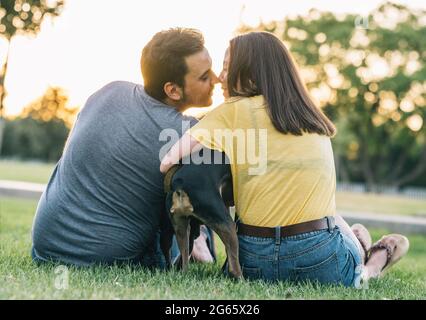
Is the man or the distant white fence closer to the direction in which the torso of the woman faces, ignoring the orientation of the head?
the distant white fence

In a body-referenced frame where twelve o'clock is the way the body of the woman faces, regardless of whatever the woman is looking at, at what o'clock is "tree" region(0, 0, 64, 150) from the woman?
The tree is roughly at 11 o'clock from the woman.

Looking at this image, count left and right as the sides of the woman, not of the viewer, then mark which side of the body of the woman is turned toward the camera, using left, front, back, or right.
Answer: back

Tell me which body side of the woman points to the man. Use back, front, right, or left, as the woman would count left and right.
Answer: left

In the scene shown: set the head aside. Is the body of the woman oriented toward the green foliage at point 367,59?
yes

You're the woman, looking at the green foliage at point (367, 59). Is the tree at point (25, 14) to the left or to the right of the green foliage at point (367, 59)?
left

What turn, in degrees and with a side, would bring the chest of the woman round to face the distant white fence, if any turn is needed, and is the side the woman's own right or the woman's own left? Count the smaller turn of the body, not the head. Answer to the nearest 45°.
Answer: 0° — they already face it

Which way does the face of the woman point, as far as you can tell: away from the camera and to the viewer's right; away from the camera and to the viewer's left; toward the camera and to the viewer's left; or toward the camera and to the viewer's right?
away from the camera and to the viewer's left

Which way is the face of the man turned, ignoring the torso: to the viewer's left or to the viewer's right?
to the viewer's right

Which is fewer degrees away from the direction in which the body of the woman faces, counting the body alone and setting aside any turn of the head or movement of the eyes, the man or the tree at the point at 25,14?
the tree
